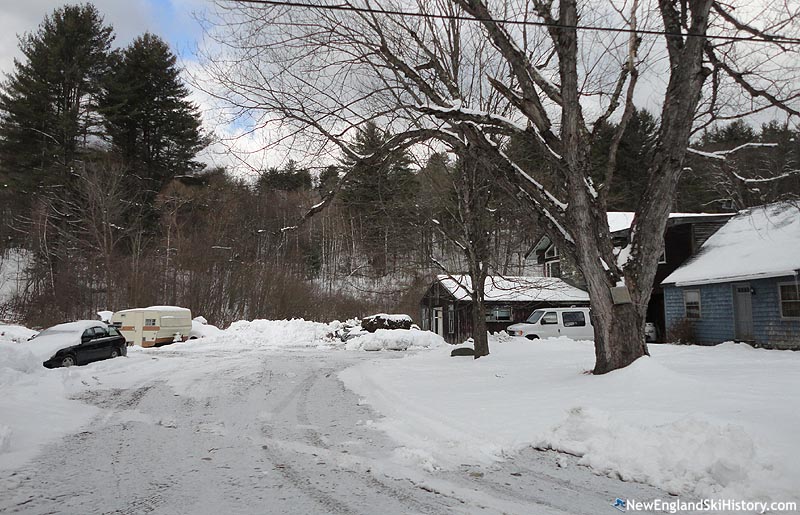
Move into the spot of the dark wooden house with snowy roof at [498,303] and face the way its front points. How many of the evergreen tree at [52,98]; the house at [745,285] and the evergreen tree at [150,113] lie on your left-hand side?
1

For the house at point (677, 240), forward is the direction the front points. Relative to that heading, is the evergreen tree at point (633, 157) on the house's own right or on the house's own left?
on the house's own right

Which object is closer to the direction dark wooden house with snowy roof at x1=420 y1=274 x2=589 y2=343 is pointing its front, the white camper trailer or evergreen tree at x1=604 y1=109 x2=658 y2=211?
the white camper trailer

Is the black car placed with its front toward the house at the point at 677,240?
no

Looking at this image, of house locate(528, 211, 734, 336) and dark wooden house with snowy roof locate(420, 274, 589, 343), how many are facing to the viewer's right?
0

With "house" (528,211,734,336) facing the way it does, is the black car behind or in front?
in front

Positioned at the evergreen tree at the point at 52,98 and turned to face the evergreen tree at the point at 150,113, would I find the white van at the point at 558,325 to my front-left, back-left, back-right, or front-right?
front-right

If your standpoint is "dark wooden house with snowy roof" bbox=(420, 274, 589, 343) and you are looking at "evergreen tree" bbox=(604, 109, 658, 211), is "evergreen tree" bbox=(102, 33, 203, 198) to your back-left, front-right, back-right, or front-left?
front-left

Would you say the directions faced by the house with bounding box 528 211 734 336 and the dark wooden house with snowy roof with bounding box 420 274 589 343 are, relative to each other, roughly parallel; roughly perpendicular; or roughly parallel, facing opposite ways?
roughly parallel

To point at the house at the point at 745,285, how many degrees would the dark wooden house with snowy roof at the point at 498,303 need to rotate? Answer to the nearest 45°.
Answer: approximately 90° to its left

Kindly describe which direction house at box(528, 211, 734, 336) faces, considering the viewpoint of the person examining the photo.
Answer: facing the viewer and to the left of the viewer

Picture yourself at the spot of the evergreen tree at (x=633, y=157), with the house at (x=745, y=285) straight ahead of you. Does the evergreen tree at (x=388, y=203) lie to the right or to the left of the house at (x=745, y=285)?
right
